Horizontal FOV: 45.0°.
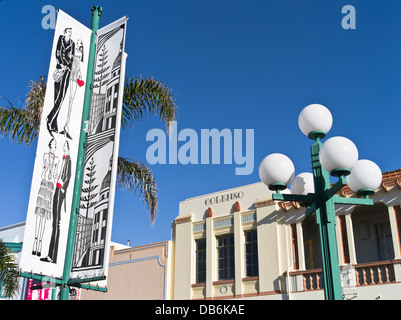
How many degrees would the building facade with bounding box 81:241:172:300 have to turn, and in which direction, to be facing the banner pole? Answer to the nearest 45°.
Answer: approximately 45° to its left

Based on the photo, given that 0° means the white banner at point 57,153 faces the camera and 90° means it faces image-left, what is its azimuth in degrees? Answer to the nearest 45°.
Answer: approximately 315°

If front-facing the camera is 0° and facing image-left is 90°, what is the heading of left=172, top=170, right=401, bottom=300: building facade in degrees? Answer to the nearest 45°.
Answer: approximately 45°

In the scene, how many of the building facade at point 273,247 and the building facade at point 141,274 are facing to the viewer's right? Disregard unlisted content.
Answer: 0

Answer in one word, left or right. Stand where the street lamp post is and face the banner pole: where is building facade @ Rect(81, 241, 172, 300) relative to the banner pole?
right

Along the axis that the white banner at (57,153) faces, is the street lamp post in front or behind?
in front

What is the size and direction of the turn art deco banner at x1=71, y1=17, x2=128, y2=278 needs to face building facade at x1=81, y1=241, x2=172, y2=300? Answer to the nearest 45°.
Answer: approximately 135° to its right

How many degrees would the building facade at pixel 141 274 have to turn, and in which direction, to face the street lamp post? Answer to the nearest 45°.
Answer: approximately 45° to its left

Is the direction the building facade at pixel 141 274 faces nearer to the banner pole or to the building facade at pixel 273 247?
the banner pole

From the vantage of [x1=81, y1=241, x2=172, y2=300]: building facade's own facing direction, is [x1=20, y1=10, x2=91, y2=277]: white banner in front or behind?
in front

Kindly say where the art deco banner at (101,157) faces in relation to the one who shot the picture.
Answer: facing the viewer and to the left of the viewer
